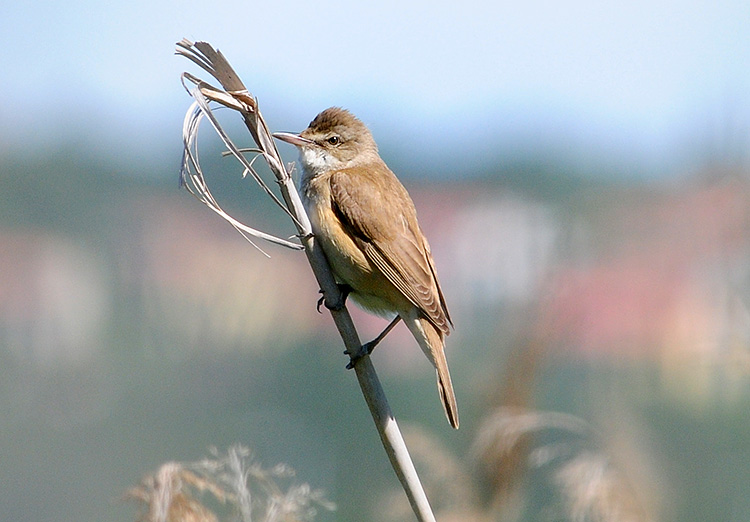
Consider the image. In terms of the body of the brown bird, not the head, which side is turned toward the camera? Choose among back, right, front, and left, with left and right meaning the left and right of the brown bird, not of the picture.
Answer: left
